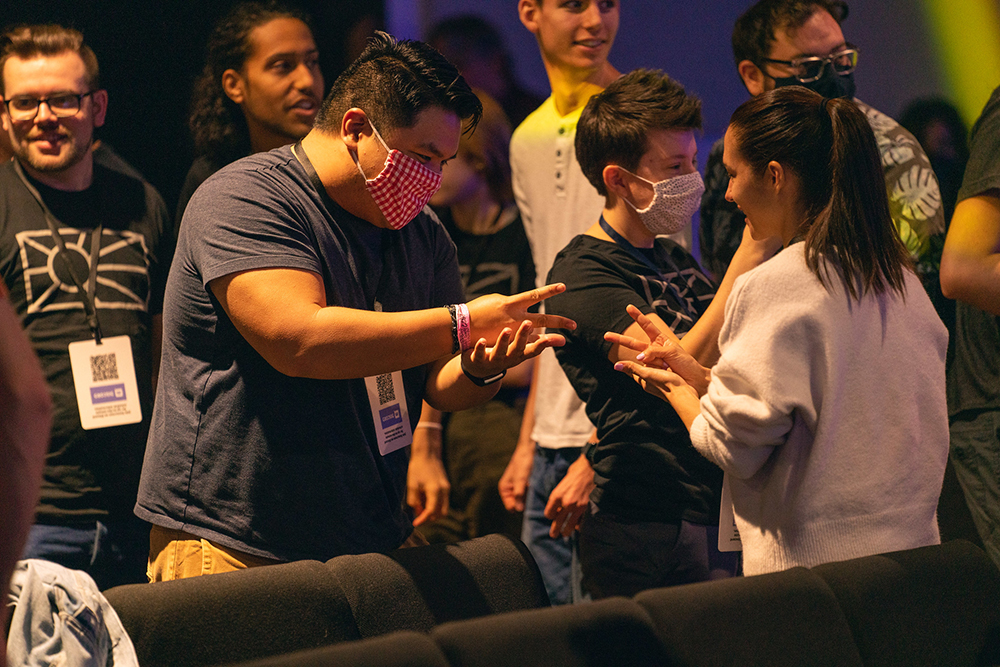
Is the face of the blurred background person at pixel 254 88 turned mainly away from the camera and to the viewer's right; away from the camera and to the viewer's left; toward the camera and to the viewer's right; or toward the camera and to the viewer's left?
toward the camera and to the viewer's right

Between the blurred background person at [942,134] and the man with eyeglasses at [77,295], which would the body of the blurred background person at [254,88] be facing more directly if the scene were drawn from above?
the blurred background person

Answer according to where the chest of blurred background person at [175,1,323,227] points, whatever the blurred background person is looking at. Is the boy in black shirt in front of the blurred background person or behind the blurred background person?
in front

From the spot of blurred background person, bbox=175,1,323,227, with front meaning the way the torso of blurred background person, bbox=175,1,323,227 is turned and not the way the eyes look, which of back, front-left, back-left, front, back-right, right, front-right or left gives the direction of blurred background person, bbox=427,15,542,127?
left

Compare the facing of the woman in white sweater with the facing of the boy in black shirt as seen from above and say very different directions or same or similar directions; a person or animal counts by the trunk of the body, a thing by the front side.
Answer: very different directions

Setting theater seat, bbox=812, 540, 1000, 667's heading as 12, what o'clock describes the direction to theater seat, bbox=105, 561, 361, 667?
theater seat, bbox=105, 561, 361, 667 is roughly at 10 o'clock from theater seat, bbox=812, 540, 1000, 667.

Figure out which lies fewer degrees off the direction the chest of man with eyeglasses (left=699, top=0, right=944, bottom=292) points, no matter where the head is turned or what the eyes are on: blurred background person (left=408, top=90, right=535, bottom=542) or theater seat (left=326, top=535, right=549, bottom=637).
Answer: the theater seat

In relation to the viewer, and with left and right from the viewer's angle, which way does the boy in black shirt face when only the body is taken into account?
facing the viewer and to the right of the viewer

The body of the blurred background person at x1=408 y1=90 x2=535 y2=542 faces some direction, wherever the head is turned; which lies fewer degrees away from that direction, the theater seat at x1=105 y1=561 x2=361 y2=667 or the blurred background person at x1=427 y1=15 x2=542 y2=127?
the theater seat

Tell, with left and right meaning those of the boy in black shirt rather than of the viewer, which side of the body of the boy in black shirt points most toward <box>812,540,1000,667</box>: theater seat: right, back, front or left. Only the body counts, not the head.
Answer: front

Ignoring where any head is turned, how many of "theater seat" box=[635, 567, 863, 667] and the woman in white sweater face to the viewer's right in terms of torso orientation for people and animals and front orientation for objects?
0

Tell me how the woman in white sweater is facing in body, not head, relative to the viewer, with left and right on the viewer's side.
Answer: facing away from the viewer and to the left of the viewer

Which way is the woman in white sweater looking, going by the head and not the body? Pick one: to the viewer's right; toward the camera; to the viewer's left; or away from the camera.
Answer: to the viewer's left
